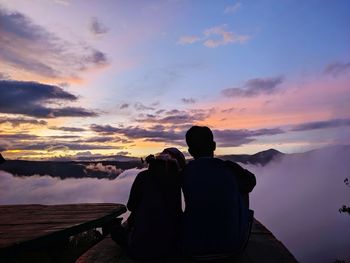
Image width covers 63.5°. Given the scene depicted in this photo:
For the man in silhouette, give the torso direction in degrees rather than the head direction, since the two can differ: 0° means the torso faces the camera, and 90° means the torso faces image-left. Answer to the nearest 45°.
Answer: approximately 180°
